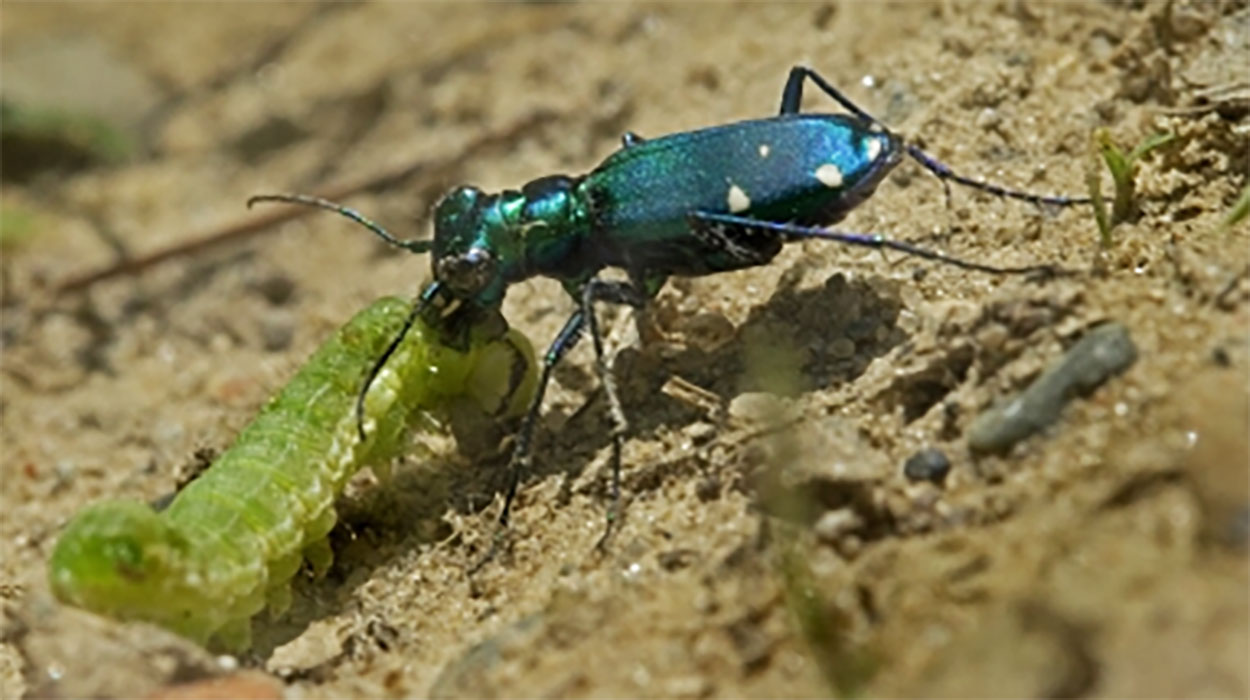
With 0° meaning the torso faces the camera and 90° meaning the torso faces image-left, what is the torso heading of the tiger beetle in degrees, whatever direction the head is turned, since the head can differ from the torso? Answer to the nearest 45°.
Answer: approximately 45°
